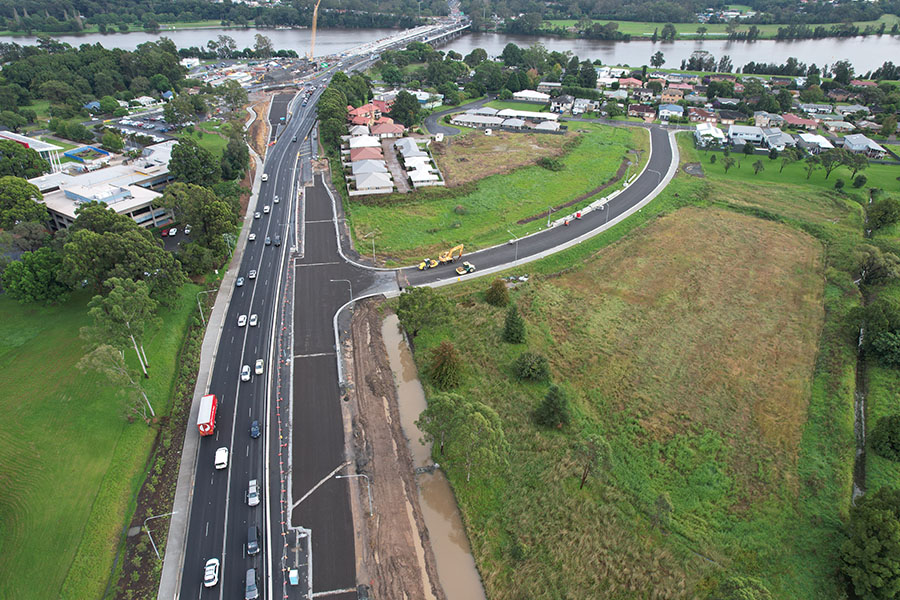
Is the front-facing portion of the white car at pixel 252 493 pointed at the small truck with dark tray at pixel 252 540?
yes

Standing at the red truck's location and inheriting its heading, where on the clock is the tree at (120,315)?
The tree is roughly at 11 o'clock from the red truck.

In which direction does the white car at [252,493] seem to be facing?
toward the camera

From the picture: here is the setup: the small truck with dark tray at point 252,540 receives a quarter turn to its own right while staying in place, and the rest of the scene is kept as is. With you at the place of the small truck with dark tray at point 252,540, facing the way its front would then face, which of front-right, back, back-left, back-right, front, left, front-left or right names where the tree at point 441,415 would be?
back

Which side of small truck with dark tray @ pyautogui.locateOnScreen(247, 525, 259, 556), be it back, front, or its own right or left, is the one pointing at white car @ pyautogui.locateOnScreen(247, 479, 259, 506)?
back

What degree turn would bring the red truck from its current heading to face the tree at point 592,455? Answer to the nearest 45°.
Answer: approximately 135° to its right

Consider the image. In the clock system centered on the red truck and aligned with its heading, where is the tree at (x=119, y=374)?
The tree is roughly at 10 o'clock from the red truck.

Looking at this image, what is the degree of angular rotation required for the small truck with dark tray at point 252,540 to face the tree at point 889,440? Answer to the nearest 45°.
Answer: approximately 90° to its left

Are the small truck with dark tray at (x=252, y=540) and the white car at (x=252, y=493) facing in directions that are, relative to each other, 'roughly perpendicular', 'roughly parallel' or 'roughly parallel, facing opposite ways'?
roughly parallel

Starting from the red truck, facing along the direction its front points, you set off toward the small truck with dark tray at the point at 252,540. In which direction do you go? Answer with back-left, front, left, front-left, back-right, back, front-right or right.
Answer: back

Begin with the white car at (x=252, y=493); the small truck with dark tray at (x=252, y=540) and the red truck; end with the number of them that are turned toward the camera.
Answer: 2

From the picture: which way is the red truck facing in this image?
away from the camera

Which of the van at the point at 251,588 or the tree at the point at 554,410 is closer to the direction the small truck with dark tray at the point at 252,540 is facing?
the van

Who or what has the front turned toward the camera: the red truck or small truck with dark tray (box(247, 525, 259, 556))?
the small truck with dark tray

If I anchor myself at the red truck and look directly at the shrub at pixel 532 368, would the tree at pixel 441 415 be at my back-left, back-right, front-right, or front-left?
front-right

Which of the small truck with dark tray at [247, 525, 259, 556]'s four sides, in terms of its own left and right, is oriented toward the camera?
front

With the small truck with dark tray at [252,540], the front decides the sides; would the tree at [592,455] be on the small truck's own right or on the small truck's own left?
on the small truck's own left

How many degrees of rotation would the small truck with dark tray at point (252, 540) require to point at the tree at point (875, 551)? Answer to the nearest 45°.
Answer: approximately 45° to its left

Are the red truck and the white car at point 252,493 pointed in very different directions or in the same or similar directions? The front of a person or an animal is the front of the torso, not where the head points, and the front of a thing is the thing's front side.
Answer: very different directions

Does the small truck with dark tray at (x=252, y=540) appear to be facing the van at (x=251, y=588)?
yes
